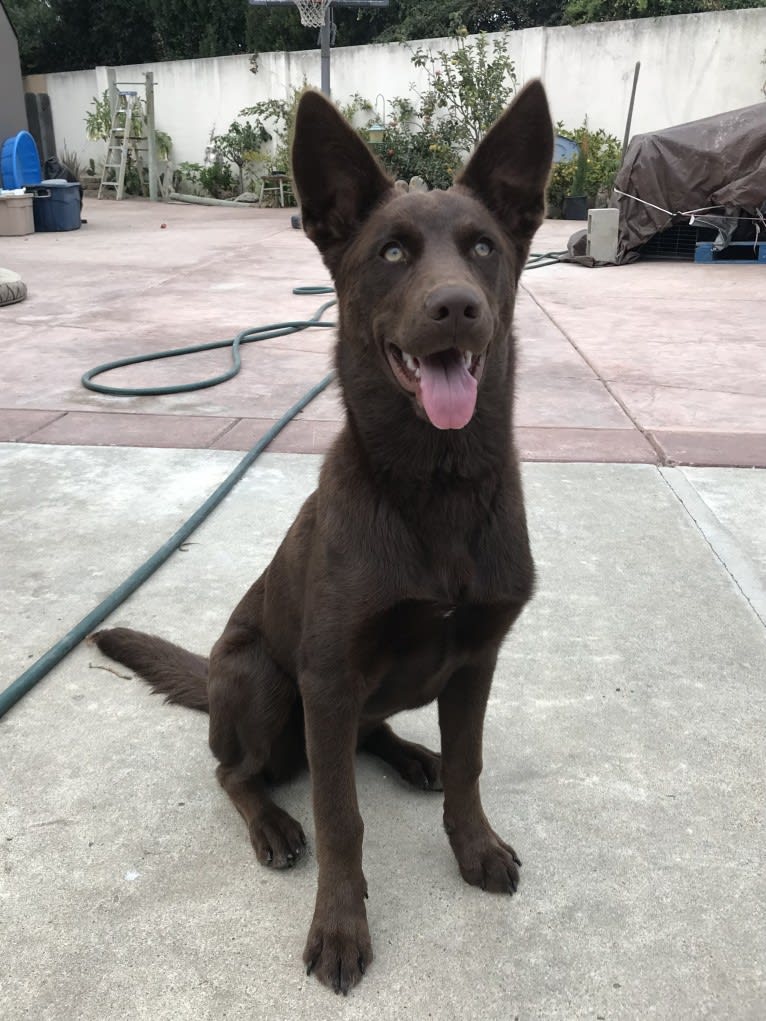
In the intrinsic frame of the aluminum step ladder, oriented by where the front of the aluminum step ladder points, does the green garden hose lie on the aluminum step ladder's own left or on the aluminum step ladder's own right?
on the aluminum step ladder's own left

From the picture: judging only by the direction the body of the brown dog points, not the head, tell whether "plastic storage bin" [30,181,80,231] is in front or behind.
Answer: behind

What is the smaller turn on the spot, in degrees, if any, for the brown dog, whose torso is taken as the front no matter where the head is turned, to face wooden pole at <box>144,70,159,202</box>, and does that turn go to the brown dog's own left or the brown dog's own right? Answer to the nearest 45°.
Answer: approximately 135° to the brown dog's own left

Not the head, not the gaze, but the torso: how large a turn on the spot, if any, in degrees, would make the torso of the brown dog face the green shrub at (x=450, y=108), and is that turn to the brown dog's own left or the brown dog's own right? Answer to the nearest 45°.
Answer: approximately 135° to the brown dog's own left

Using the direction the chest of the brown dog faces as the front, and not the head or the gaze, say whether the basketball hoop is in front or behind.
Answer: behind

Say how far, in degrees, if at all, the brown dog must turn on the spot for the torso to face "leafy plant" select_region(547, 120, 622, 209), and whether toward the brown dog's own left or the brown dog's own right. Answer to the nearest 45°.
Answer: approximately 135° to the brown dog's own left

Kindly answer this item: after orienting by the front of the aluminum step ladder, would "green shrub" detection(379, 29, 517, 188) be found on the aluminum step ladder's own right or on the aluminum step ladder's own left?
on the aluminum step ladder's own left

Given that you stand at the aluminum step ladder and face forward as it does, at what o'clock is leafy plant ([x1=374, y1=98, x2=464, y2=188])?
The leafy plant is roughly at 9 o'clock from the aluminum step ladder.

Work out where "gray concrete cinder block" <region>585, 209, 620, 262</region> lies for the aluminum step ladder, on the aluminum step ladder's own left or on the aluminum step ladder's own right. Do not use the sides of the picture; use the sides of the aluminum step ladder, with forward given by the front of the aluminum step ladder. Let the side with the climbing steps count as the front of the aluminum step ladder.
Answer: on the aluminum step ladder's own left

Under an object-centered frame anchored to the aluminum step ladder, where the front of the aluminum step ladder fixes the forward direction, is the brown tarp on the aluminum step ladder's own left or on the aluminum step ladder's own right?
on the aluminum step ladder's own left

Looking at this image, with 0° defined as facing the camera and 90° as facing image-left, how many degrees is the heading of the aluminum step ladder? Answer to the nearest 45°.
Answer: approximately 45°

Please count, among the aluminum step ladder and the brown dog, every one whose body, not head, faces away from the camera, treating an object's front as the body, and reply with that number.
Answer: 0

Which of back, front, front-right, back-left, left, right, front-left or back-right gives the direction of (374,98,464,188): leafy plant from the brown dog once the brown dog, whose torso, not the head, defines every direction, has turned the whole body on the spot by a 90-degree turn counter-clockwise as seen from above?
front-left

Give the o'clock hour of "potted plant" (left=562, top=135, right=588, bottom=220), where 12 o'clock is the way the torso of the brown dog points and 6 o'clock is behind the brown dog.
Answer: The potted plant is roughly at 8 o'clock from the brown dog.

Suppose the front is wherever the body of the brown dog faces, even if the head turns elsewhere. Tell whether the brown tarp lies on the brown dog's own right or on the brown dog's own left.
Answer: on the brown dog's own left
